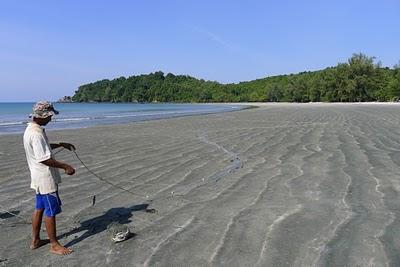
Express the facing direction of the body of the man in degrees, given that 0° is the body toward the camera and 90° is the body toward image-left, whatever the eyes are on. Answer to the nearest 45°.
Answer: approximately 270°

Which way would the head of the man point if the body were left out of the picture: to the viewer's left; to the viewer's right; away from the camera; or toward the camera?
to the viewer's right
